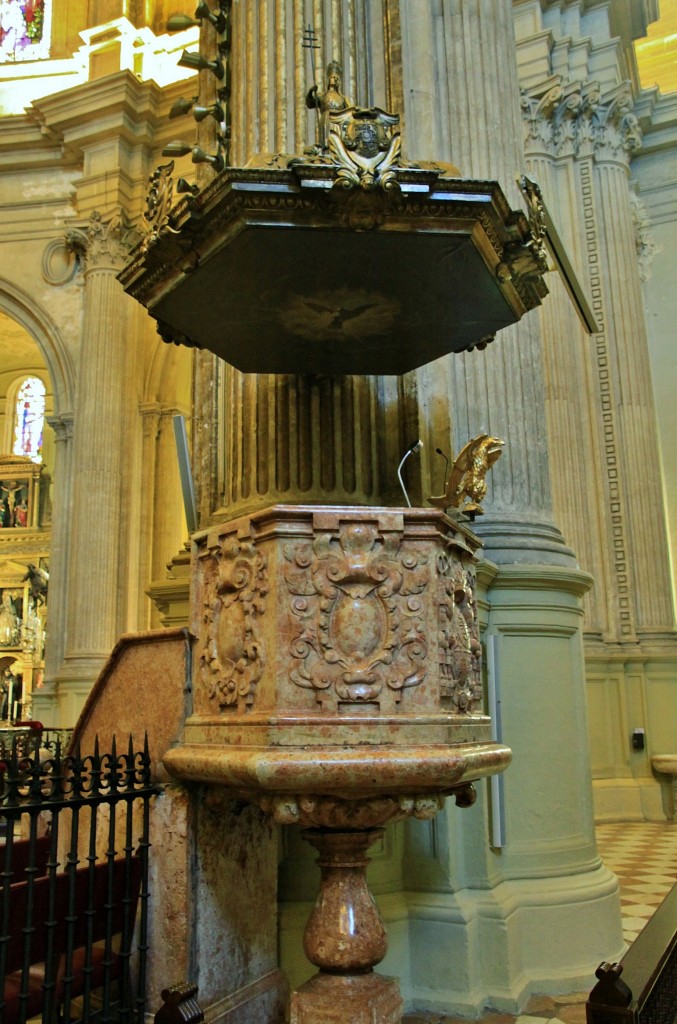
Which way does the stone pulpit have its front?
toward the camera

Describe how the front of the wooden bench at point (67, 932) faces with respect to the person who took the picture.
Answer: facing the viewer and to the right of the viewer

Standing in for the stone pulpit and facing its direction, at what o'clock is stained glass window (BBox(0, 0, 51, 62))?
The stained glass window is roughly at 5 o'clock from the stone pulpit.

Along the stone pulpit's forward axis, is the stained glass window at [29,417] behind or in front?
behind
